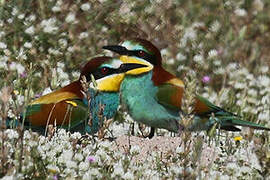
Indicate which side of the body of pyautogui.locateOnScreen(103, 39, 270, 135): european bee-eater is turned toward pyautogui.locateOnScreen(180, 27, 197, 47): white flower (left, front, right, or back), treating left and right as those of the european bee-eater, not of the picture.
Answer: right

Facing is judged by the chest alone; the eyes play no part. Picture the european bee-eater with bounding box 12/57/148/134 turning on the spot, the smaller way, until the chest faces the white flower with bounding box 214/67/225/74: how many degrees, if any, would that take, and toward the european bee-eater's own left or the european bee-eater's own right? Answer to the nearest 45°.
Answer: approximately 45° to the european bee-eater's own left

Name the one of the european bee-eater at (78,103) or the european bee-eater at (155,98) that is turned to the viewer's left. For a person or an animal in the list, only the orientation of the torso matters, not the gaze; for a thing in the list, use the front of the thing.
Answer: the european bee-eater at (155,98)

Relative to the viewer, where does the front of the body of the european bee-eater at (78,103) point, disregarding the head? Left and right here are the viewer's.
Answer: facing to the right of the viewer

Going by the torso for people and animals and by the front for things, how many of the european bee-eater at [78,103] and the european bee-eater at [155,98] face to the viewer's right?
1

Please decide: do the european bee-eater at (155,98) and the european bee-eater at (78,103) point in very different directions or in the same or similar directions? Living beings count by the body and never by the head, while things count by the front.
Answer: very different directions

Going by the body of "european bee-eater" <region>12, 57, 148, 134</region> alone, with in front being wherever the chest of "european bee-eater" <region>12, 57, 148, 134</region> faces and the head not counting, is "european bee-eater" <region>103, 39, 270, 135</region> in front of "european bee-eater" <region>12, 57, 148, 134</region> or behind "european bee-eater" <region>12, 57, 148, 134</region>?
in front

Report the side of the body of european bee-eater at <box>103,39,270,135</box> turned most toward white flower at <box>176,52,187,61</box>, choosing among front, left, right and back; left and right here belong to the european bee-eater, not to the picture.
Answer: right

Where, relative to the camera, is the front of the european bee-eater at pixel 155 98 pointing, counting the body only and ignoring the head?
to the viewer's left
